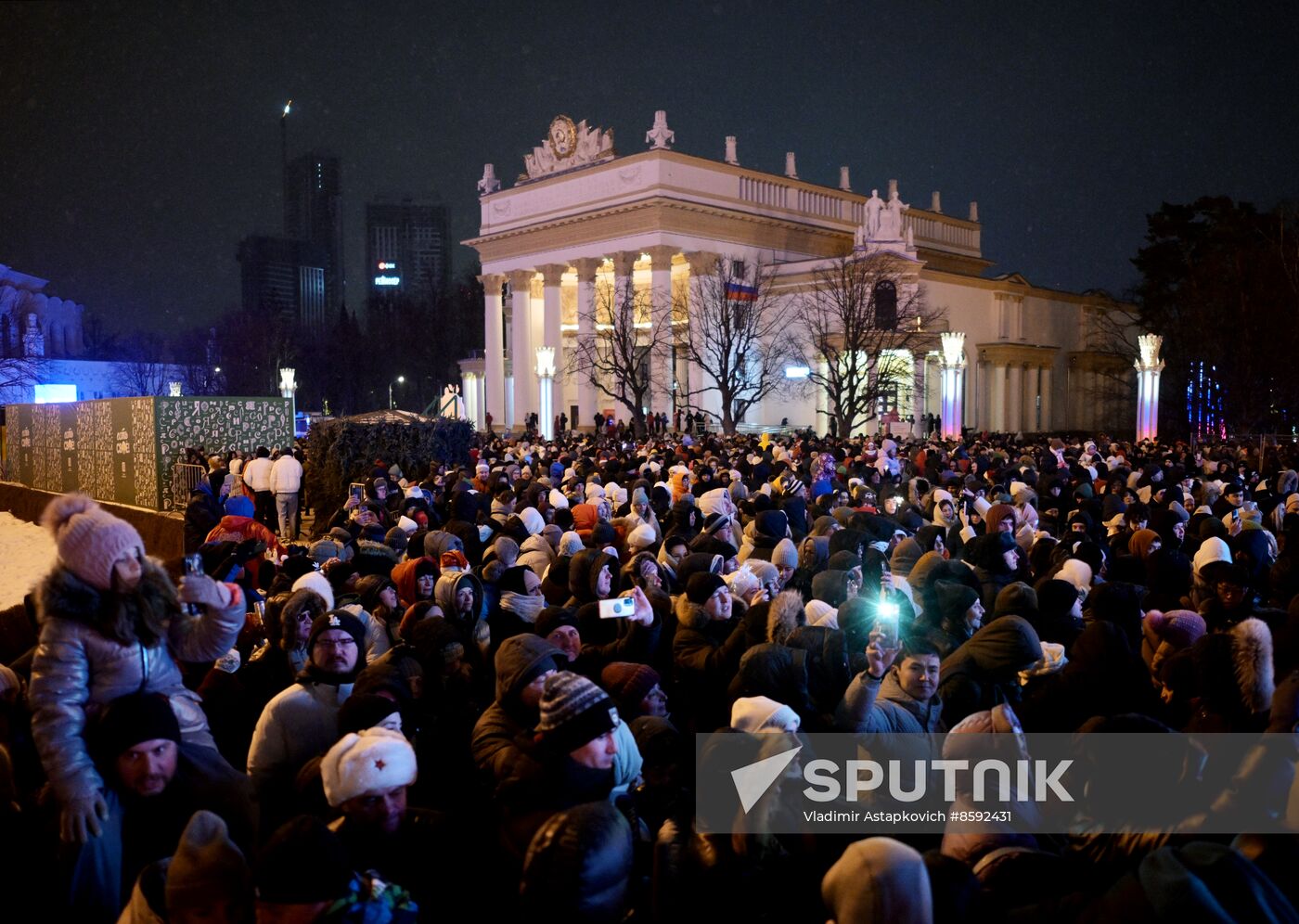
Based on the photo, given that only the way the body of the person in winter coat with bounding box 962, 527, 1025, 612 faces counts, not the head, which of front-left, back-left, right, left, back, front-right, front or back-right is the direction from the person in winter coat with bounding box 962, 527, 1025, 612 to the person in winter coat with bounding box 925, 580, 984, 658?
right

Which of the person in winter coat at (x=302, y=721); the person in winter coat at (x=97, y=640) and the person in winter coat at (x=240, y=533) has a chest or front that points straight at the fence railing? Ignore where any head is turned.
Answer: the person in winter coat at (x=240, y=533)

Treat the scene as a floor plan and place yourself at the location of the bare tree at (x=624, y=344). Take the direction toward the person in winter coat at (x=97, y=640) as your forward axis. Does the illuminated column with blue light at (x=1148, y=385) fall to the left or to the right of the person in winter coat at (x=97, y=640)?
left

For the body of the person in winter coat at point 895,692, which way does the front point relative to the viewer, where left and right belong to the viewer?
facing the viewer and to the right of the viewer

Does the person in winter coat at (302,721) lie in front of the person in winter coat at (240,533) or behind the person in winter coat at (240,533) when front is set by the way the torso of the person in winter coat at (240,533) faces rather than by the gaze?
behind

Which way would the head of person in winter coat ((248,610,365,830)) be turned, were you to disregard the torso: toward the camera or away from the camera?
toward the camera
